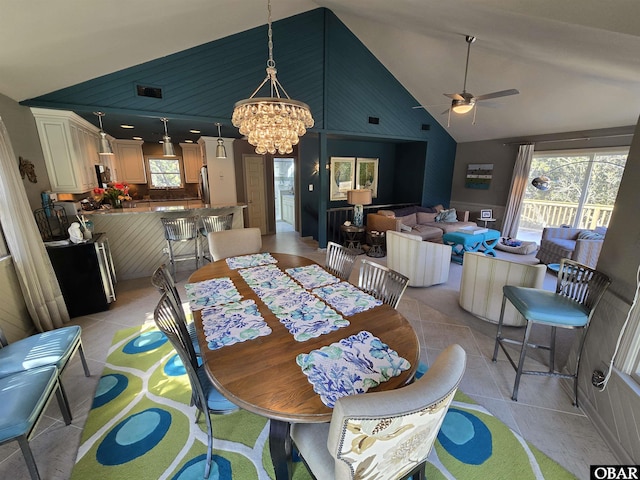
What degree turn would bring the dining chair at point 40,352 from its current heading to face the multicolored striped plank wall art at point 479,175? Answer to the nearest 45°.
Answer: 0° — it already faces it

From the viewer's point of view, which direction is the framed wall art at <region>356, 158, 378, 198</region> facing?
toward the camera

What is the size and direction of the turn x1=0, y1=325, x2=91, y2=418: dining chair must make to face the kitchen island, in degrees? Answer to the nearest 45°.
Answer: approximately 45° to its left

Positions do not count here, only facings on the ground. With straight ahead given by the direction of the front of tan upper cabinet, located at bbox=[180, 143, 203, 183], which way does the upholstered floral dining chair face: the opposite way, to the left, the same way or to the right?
the opposite way

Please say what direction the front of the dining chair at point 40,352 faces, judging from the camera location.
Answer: facing to the right of the viewer

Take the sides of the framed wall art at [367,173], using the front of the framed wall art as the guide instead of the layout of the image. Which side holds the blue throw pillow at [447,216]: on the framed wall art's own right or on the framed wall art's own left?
on the framed wall art's own left

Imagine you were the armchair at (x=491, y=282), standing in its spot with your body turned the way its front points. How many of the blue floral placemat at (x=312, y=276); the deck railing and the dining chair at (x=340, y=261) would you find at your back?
2

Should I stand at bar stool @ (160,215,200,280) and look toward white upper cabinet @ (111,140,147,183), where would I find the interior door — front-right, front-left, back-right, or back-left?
front-right

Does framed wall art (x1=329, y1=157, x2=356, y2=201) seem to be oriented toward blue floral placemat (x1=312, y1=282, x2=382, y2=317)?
yes

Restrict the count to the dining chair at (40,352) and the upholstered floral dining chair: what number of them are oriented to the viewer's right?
1

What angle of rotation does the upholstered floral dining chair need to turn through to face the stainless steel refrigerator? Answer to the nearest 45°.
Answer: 0° — it already faces it

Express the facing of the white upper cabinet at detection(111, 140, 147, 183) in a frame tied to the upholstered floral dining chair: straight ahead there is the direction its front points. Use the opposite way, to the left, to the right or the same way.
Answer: the opposite way

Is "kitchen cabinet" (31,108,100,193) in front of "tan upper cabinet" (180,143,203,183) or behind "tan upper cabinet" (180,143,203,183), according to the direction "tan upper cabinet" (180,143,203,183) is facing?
in front

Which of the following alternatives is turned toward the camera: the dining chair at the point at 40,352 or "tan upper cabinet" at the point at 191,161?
the tan upper cabinet

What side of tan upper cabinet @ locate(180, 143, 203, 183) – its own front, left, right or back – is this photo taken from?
front

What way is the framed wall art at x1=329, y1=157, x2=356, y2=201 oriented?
toward the camera
